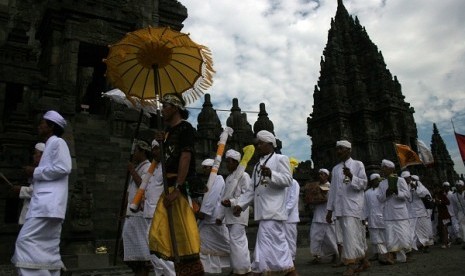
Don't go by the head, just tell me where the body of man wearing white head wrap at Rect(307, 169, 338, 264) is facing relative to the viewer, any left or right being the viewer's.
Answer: facing the viewer and to the left of the viewer

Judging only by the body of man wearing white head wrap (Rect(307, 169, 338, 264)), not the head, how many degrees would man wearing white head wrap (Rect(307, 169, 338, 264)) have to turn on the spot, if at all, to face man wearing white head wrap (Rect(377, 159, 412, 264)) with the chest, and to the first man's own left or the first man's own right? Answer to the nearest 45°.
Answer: approximately 135° to the first man's own left

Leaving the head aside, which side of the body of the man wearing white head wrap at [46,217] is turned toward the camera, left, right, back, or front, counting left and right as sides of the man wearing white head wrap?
left

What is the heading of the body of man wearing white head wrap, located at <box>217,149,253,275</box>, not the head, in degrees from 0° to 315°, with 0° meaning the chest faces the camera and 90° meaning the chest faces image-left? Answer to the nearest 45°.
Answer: approximately 45°

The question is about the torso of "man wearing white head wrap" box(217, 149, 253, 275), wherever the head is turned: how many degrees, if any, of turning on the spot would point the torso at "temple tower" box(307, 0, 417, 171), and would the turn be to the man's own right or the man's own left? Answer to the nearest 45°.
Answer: approximately 180°

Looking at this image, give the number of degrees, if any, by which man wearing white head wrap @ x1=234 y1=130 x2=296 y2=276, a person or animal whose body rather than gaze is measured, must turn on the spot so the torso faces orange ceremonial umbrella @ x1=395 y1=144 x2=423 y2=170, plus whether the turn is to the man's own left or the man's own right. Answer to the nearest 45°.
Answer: approximately 180°
